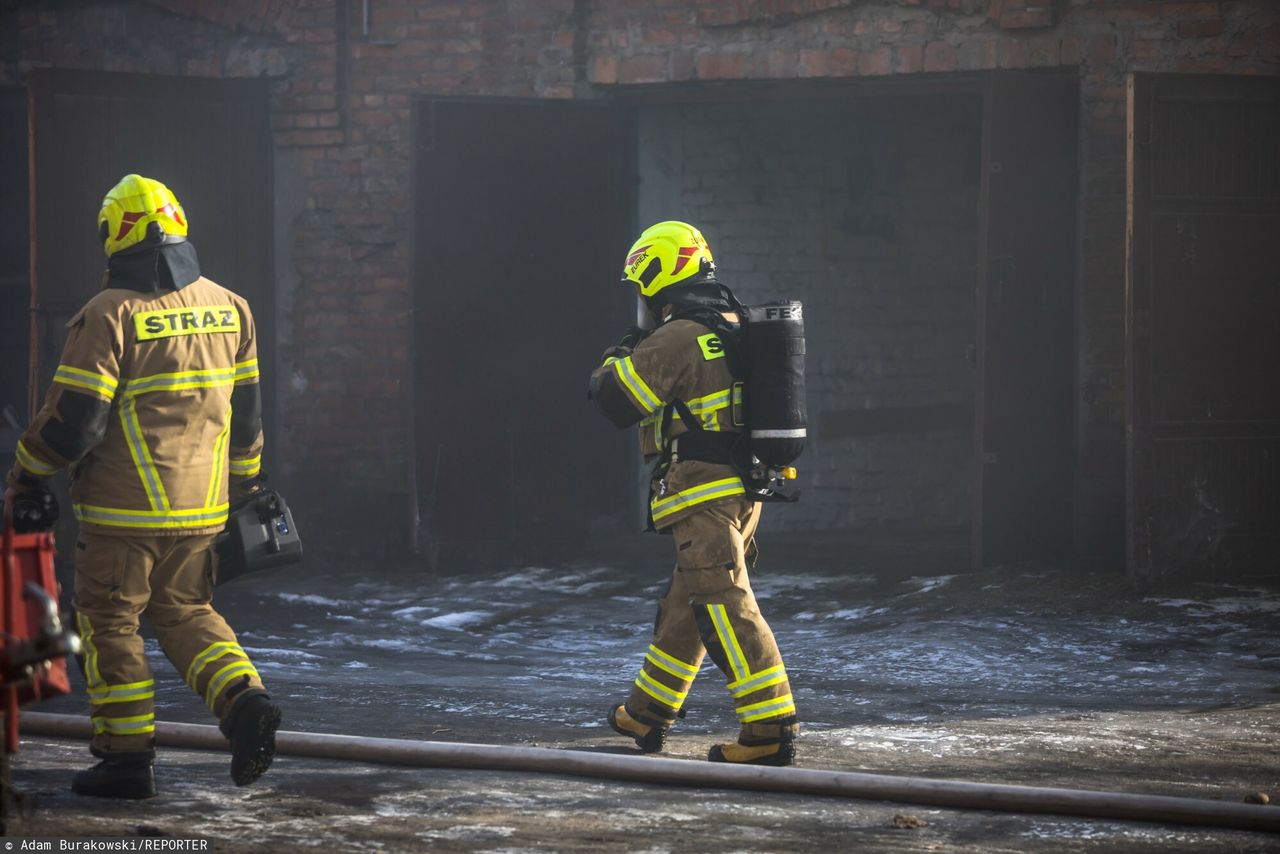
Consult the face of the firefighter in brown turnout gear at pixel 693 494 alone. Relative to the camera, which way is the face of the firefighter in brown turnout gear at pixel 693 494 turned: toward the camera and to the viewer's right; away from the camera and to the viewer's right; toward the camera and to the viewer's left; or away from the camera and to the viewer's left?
away from the camera and to the viewer's left

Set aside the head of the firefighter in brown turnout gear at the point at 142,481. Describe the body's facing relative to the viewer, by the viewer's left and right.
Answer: facing away from the viewer and to the left of the viewer
